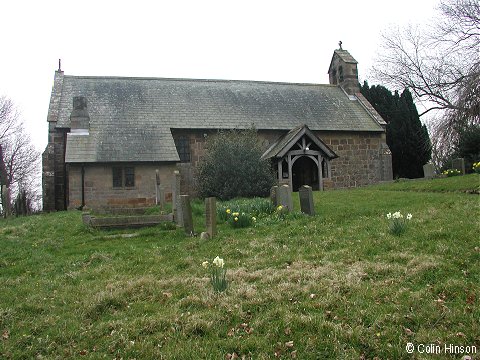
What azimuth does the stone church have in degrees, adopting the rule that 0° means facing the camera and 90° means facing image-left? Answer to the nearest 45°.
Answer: approximately 0°

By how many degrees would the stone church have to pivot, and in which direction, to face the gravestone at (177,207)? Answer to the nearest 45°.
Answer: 0° — it already faces it

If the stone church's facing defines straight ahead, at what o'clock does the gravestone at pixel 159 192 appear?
The gravestone is roughly at 12 o'clock from the stone church.

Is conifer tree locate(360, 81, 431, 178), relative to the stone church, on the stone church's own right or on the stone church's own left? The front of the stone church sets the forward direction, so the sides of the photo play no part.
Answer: on the stone church's own left

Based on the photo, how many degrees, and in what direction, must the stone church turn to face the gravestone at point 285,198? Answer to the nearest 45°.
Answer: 0° — it already faces it

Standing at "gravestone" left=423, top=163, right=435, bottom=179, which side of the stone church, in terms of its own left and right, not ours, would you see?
left

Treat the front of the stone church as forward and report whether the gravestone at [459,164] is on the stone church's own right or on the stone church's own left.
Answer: on the stone church's own left

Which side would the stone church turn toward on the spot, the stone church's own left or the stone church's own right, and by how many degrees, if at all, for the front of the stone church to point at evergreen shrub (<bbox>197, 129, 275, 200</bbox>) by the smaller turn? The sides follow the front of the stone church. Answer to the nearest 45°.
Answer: approximately 45° to the stone church's own left

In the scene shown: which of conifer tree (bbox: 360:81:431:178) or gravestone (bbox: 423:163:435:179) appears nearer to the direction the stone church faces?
the gravestone
